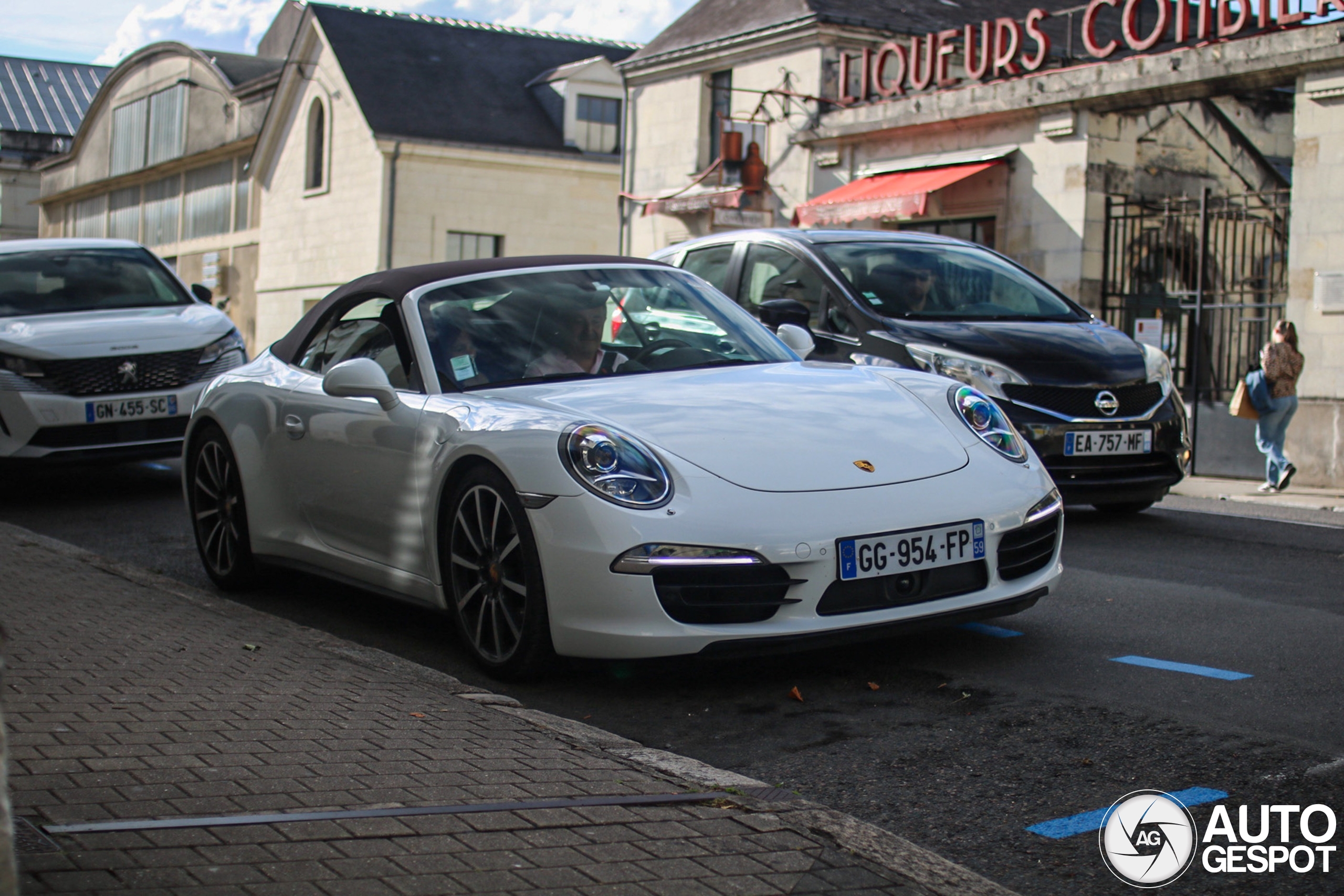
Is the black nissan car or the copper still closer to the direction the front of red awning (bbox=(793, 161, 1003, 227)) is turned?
the black nissan car

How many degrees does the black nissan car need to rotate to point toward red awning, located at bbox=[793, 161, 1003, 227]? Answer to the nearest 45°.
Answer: approximately 135° to its left

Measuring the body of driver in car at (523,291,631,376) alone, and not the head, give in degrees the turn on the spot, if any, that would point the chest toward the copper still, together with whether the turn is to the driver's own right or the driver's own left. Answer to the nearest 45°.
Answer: approximately 135° to the driver's own left

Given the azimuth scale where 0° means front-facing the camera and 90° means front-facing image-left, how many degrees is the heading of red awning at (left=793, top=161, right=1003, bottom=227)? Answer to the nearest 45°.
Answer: approximately 45°
